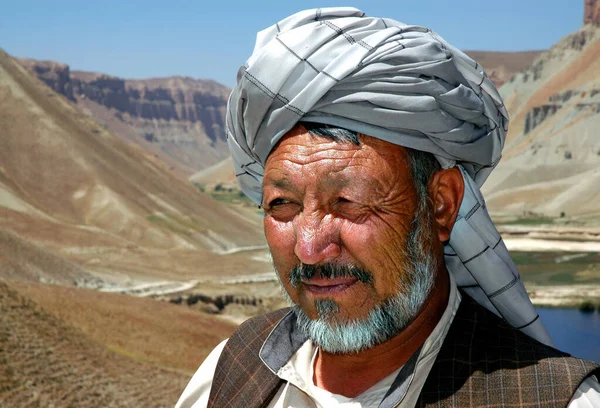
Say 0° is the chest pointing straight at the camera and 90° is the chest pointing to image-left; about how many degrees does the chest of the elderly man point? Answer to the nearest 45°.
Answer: approximately 45°

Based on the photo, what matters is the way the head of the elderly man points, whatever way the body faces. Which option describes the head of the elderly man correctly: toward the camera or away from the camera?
toward the camera

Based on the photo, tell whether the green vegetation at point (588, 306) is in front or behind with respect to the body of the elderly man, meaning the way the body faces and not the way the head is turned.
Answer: behind
